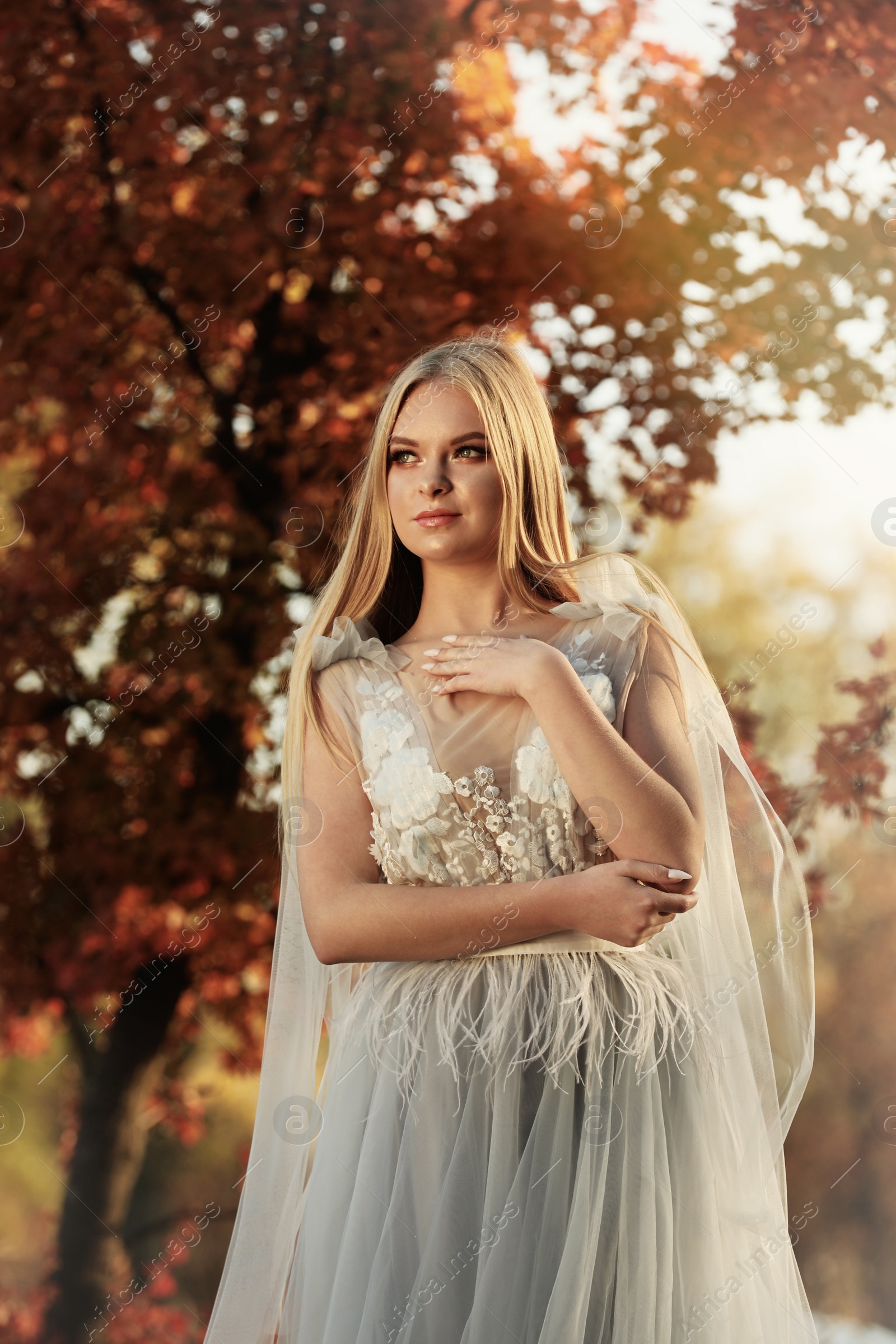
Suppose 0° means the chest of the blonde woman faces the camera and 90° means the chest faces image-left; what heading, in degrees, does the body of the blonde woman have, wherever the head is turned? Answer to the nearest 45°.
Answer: approximately 0°

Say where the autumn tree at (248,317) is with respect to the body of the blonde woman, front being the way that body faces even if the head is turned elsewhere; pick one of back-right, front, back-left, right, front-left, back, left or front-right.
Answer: back
